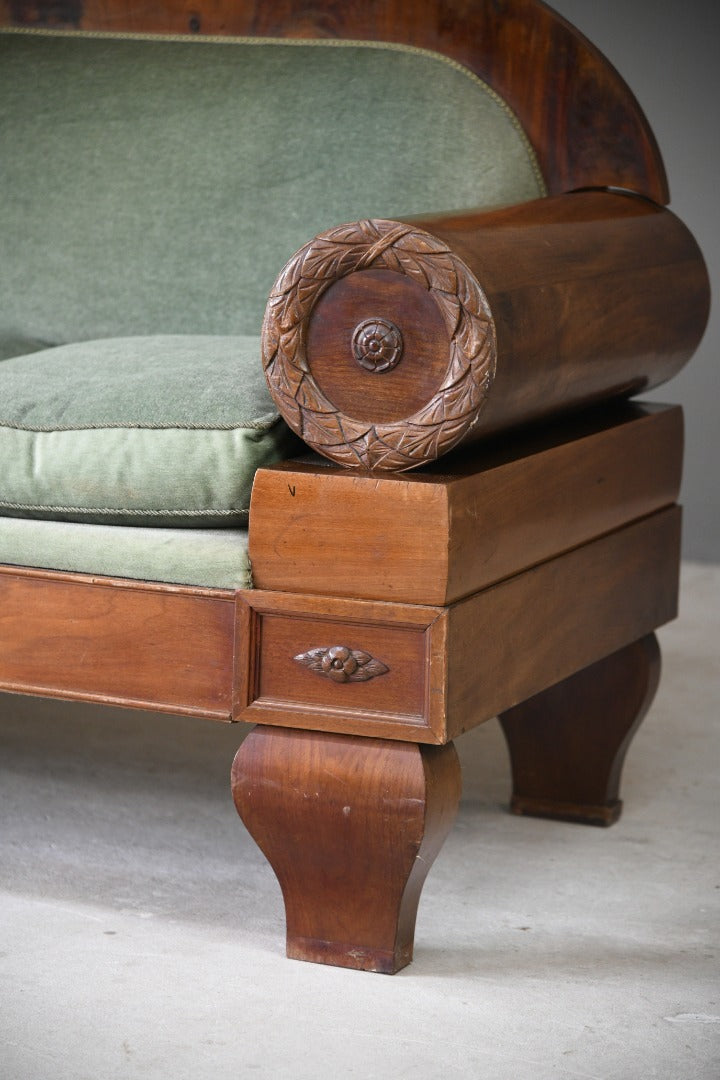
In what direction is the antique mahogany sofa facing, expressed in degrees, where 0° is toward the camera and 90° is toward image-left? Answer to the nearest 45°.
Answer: approximately 45°
